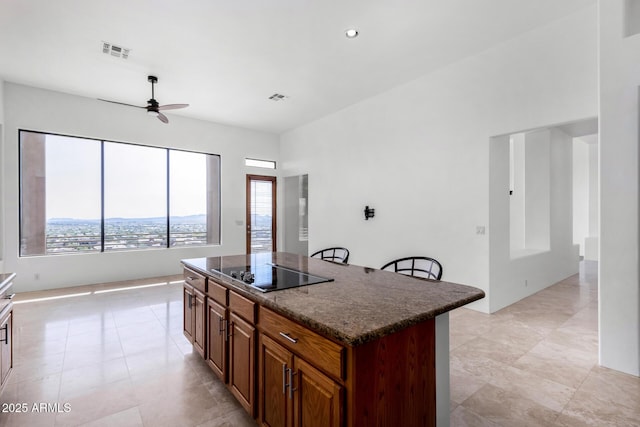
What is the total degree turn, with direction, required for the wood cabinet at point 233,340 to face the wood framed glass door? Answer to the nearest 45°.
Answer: approximately 135° to its right

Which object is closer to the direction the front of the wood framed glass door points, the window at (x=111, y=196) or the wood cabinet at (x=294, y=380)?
the wood cabinet

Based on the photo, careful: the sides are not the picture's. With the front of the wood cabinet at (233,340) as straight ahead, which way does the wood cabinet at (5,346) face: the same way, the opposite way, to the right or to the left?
the opposite way

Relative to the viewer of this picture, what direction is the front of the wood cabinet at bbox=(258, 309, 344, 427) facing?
facing the viewer and to the left of the viewer

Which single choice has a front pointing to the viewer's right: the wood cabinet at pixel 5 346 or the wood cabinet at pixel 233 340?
the wood cabinet at pixel 5 346

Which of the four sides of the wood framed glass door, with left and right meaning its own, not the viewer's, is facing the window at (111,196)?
right

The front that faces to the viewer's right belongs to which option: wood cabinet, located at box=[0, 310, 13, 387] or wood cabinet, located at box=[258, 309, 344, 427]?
wood cabinet, located at box=[0, 310, 13, 387]

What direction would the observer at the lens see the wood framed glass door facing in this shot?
facing the viewer and to the right of the viewer

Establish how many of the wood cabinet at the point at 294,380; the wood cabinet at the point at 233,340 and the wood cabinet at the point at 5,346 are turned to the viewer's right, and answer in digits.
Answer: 1

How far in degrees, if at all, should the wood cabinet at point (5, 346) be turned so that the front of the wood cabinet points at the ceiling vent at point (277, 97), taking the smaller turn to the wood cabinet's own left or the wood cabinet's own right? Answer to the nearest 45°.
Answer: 0° — it already faces it

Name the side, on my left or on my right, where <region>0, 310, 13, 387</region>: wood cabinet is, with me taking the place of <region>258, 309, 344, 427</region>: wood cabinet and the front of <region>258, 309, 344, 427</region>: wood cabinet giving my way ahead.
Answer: on my right

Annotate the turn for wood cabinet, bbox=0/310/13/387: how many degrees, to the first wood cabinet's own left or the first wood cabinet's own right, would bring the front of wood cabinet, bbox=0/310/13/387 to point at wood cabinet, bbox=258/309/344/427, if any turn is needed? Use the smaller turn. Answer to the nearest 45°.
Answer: approximately 45° to the first wood cabinet's own right

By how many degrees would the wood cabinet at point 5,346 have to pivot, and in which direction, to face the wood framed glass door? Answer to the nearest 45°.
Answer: approximately 45° to its left

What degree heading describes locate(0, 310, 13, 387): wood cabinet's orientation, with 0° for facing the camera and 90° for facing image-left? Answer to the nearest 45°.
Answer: approximately 270°
